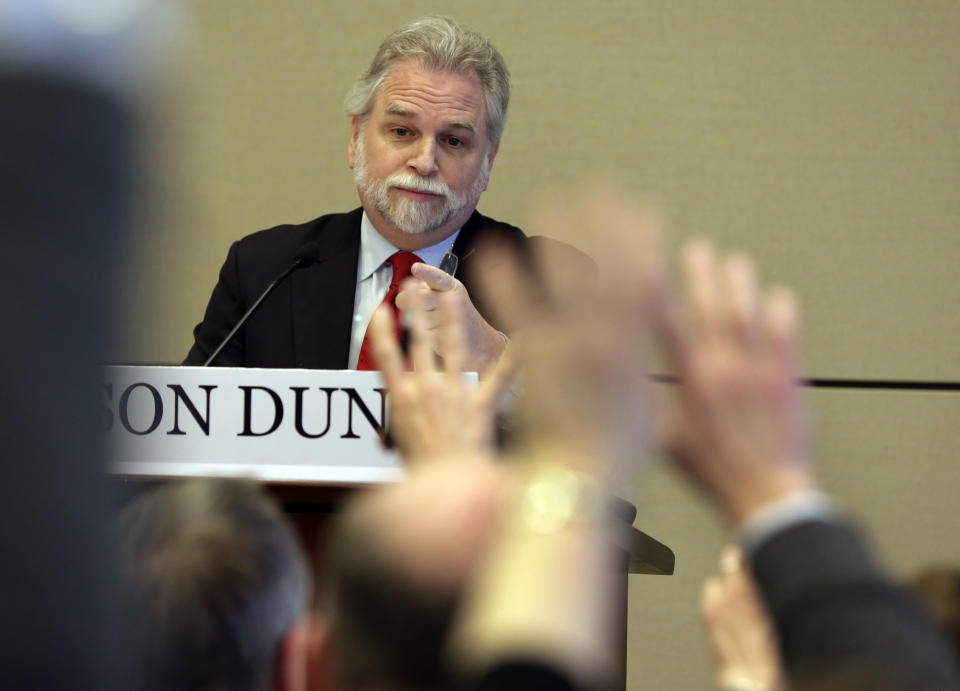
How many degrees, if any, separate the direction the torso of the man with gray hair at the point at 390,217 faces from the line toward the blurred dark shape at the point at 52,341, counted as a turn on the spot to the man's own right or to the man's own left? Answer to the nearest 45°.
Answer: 0° — they already face it

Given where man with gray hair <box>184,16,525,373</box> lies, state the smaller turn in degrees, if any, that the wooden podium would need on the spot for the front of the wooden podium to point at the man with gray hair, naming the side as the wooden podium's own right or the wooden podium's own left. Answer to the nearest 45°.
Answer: approximately 180°

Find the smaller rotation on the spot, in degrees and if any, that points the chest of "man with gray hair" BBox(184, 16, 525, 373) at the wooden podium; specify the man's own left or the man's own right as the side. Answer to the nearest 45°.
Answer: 0° — they already face it

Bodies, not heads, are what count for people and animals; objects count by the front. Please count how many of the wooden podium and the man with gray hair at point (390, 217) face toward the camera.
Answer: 2

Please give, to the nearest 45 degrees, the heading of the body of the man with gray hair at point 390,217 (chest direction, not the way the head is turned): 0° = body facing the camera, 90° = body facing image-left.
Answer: approximately 0°

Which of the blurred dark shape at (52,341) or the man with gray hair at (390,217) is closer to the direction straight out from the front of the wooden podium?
the blurred dark shape

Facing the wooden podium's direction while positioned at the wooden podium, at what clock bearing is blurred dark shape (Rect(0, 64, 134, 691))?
The blurred dark shape is roughly at 12 o'clock from the wooden podium.

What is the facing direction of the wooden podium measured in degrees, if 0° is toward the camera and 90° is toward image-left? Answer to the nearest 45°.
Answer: approximately 0°
